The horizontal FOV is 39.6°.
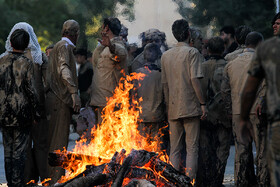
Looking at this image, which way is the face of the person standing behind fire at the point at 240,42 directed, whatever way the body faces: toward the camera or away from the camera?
away from the camera

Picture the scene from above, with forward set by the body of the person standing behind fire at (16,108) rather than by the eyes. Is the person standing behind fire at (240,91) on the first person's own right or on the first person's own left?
on the first person's own right

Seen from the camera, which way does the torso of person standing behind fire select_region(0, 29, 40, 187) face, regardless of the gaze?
away from the camera

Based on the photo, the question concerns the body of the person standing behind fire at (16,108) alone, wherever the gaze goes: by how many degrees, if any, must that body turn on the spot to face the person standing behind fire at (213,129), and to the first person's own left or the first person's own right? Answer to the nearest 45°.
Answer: approximately 90° to the first person's own right

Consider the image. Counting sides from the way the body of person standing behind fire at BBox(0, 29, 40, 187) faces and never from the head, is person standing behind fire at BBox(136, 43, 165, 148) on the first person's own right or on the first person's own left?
on the first person's own right

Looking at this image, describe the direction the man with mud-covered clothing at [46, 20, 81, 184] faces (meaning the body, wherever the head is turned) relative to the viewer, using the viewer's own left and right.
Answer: facing away from the viewer and to the right of the viewer

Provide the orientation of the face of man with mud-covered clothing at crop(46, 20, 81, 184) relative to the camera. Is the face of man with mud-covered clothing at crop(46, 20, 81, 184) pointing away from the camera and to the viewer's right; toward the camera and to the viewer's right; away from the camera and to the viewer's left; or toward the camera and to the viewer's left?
away from the camera and to the viewer's right

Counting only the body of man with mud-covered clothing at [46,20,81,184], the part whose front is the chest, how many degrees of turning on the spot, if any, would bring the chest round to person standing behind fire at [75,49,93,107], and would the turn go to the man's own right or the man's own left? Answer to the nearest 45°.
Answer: approximately 45° to the man's own left
